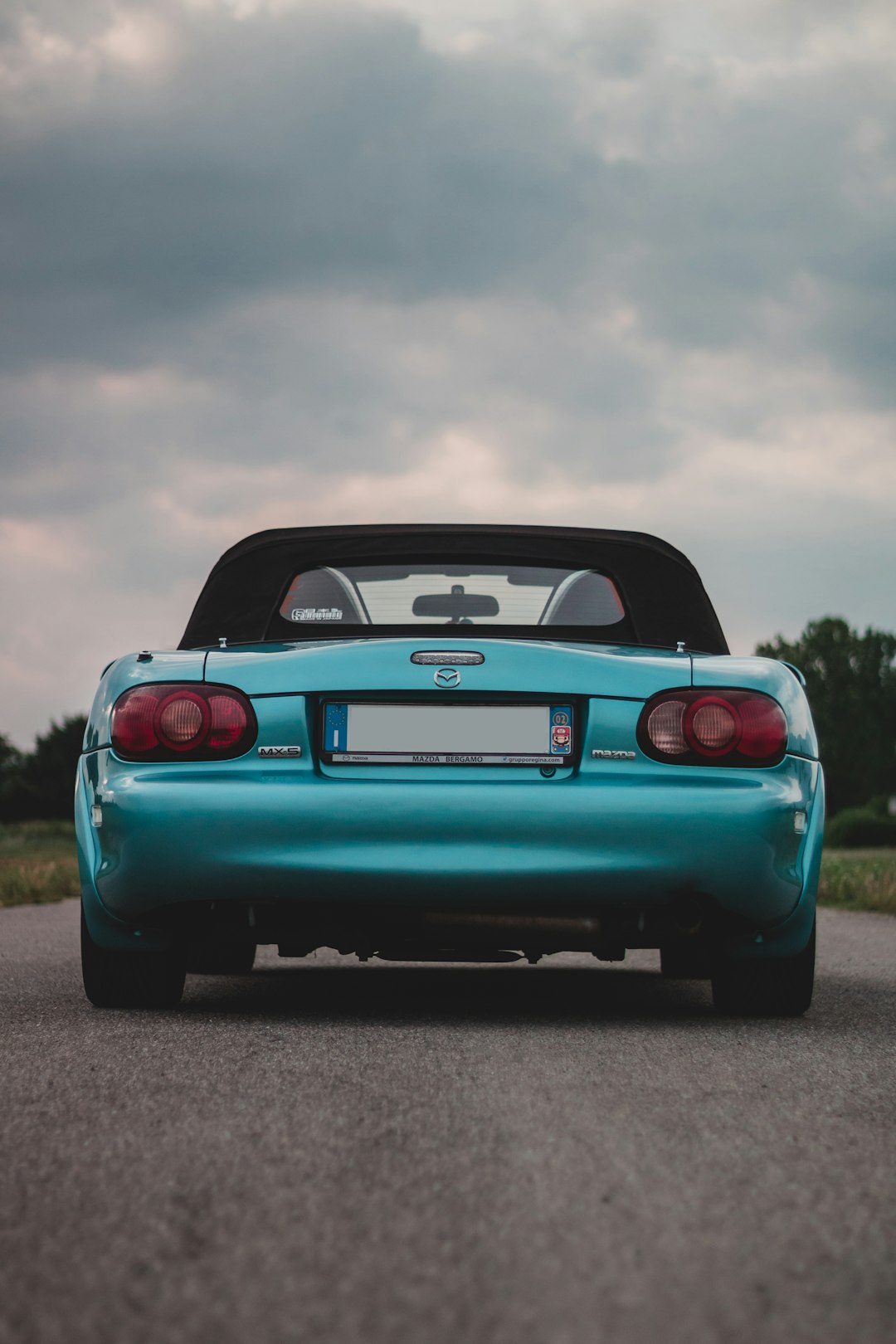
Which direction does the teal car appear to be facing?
away from the camera
